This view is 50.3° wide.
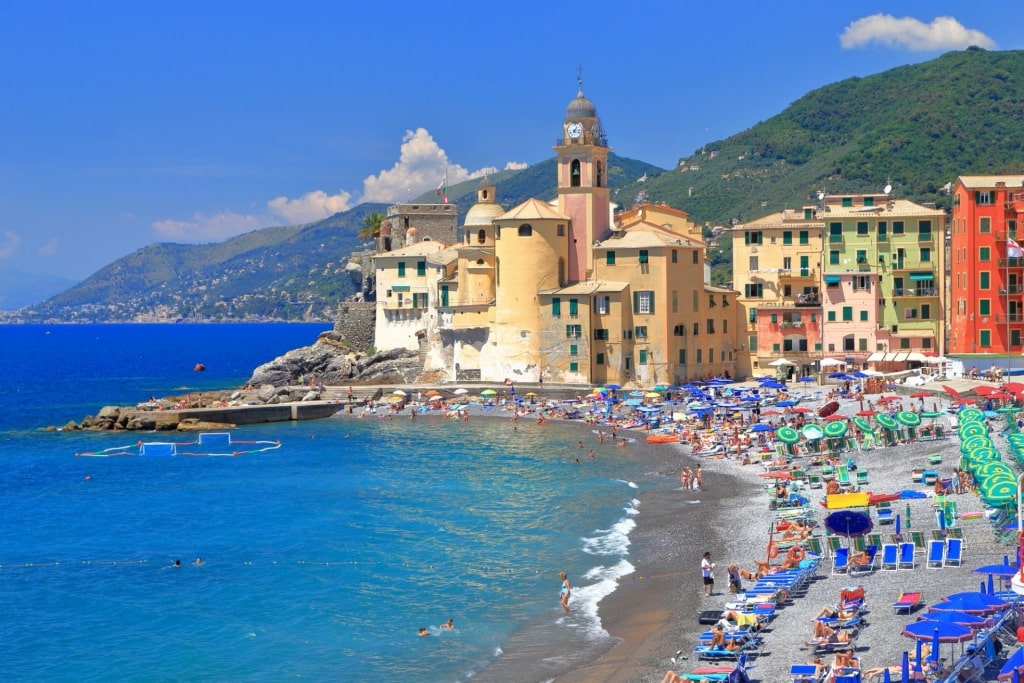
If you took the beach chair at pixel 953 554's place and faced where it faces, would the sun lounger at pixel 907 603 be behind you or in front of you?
in front

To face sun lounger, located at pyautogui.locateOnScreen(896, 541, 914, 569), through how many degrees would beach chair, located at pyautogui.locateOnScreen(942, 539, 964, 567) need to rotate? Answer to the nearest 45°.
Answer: approximately 45° to its right

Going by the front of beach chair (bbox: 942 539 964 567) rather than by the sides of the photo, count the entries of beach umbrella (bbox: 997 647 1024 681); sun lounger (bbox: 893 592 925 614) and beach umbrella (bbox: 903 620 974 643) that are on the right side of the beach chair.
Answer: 0

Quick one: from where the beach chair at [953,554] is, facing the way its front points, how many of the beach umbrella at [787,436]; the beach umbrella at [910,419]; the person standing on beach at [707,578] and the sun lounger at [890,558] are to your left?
0

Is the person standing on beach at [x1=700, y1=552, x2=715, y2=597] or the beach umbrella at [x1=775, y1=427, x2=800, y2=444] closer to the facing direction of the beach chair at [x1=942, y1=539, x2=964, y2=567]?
the person standing on beach

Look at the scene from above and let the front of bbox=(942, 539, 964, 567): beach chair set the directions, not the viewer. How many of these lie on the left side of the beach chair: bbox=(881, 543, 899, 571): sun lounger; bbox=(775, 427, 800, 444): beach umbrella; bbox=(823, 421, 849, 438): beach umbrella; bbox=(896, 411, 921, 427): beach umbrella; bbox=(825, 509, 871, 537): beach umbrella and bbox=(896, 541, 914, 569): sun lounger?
0

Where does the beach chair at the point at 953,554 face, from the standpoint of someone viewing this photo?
facing the viewer and to the left of the viewer

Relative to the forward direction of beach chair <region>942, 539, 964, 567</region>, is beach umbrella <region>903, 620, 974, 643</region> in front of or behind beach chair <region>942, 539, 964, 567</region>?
in front

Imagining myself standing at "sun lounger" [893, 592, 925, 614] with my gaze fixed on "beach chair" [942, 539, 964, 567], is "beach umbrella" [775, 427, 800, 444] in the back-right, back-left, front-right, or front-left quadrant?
front-left

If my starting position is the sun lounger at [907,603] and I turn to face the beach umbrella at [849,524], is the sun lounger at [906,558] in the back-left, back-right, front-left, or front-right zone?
front-right

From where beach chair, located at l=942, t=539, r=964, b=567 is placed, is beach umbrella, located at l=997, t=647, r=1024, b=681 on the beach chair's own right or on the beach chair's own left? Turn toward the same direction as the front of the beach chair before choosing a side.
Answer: on the beach chair's own left

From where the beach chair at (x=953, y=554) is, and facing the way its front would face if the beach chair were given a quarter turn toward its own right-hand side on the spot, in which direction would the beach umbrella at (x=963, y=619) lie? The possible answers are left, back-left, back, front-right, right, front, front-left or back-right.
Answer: back-left

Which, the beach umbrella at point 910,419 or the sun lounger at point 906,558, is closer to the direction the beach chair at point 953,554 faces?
the sun lounger
